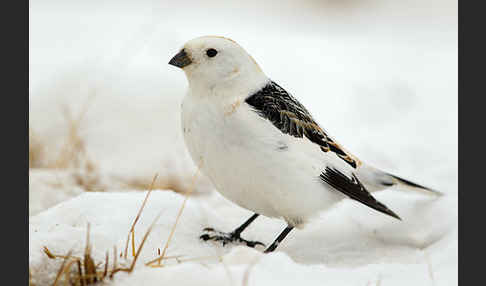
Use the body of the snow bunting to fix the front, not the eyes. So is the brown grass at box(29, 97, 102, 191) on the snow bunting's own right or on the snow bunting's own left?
on the snow bunting's own right

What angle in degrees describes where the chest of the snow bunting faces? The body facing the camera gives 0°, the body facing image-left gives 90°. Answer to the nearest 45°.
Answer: approximately 90°

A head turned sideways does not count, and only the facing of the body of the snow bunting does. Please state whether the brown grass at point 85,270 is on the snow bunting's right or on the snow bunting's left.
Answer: on the snow bunting's left
